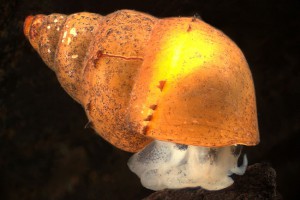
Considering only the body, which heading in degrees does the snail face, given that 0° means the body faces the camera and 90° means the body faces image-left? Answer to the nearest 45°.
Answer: approximately 270°
